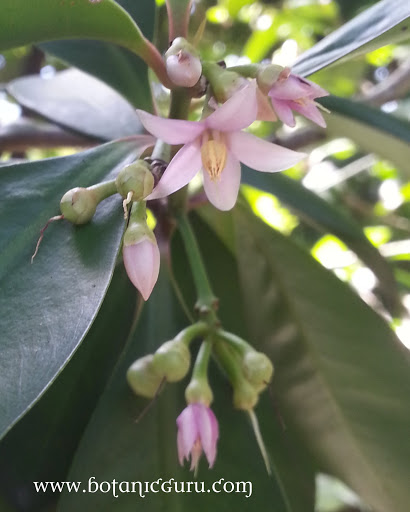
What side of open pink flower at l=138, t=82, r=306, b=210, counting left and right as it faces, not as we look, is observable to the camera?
front
